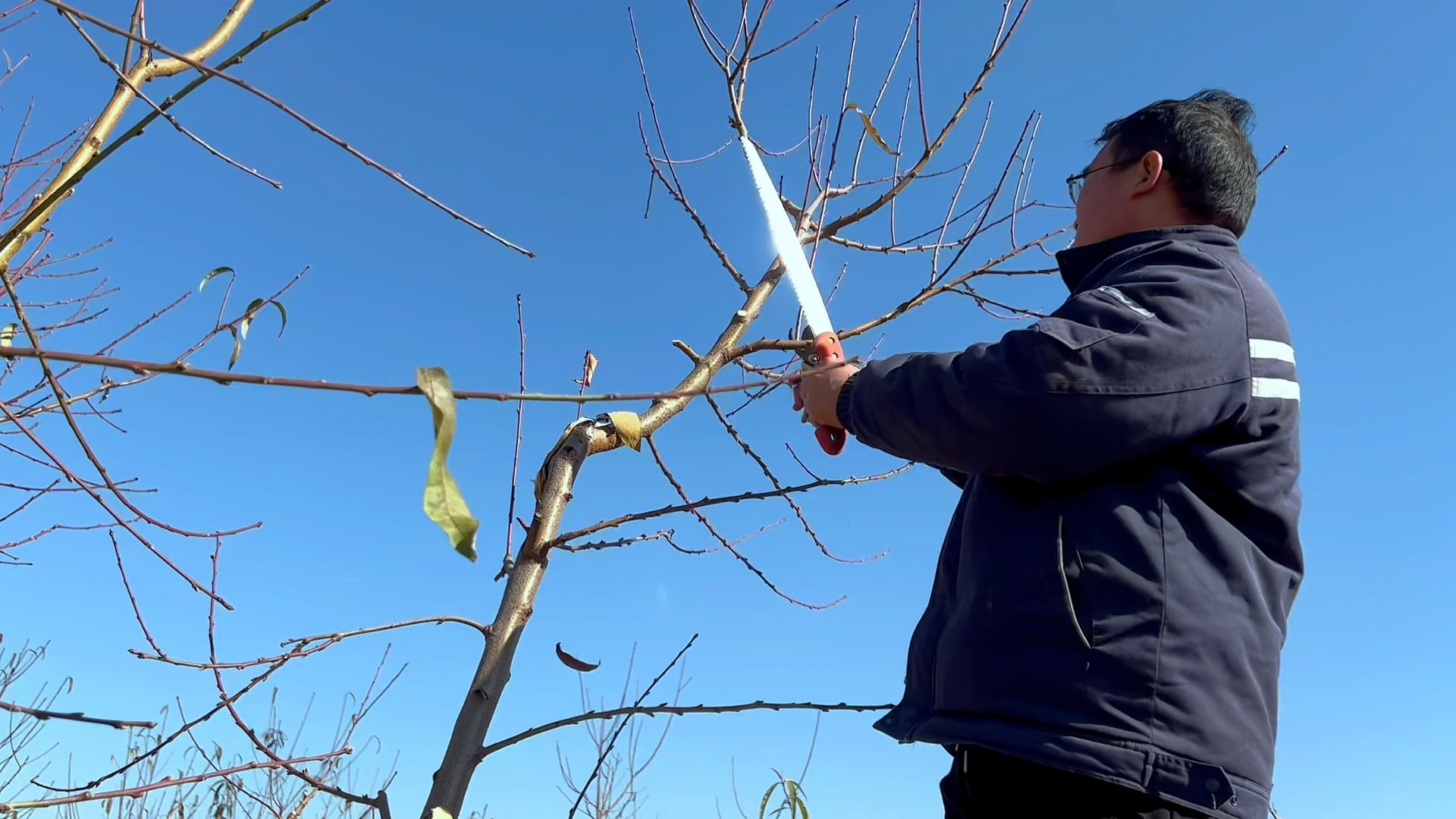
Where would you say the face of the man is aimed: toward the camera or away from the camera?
away from the camera

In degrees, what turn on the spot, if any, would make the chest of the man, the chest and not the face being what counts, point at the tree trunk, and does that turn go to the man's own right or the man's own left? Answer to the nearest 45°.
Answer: approximately 45° to the man's own right

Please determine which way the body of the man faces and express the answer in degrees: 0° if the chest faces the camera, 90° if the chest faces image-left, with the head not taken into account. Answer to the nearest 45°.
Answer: approximately 90°

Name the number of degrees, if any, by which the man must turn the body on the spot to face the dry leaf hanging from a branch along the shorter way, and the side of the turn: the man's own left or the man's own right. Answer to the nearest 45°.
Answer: approximately 45° to the man's own left
